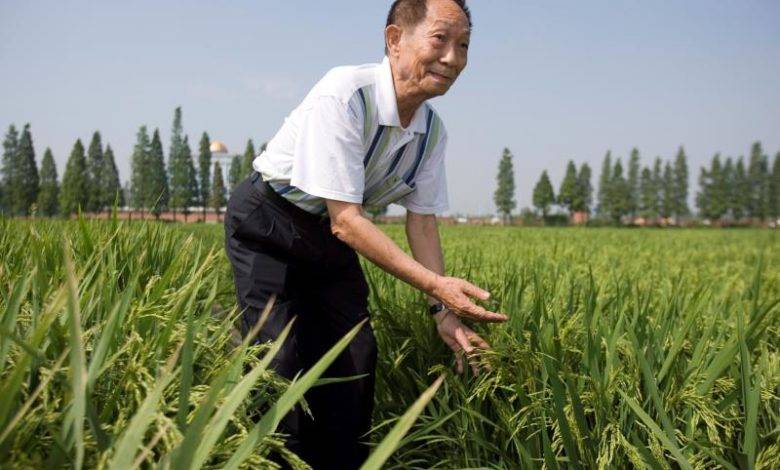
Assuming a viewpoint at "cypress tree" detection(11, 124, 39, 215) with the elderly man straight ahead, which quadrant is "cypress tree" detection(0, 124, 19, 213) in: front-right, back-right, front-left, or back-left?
back-right

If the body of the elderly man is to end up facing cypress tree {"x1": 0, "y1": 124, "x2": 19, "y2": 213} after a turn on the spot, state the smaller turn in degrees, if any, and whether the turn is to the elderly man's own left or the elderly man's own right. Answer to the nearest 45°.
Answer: approximately 180°

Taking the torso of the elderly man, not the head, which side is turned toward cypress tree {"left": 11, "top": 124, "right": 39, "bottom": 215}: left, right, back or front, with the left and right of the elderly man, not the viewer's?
back
